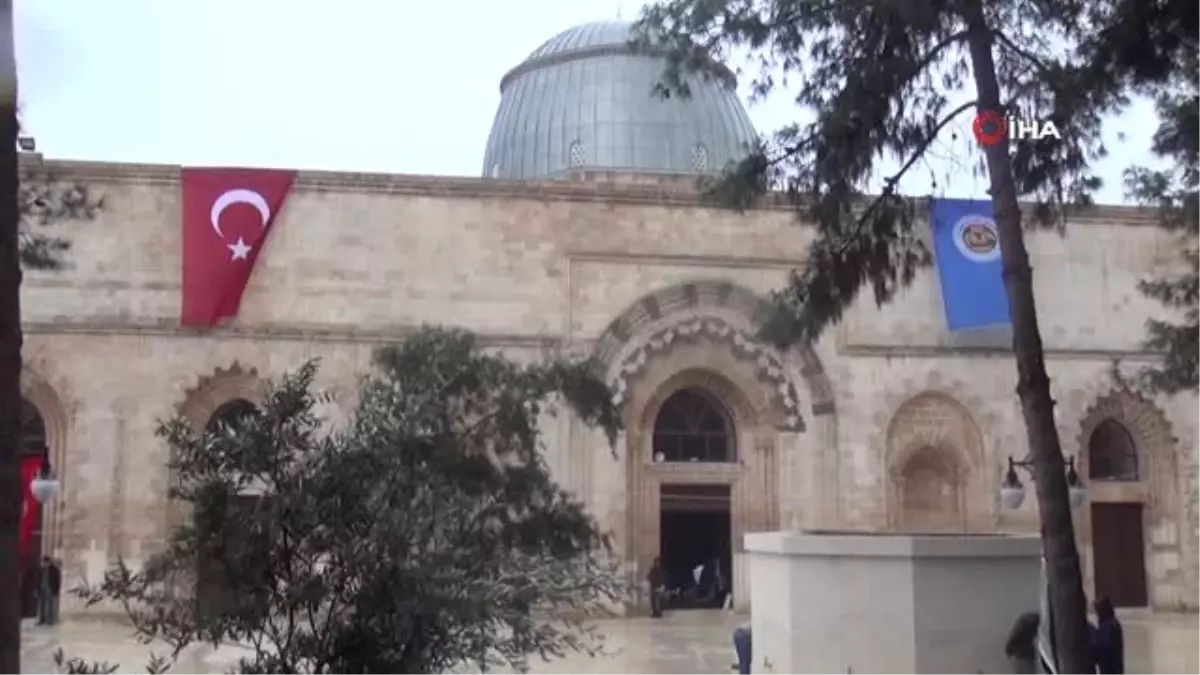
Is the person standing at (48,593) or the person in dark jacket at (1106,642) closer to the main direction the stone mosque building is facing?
the person in dark jacket

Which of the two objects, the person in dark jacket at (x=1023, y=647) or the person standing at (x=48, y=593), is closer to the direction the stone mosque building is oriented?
the person in dark jacket

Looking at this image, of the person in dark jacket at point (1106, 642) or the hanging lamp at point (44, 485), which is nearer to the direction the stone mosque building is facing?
the person in dark jacket

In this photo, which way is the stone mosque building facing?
toward the camera

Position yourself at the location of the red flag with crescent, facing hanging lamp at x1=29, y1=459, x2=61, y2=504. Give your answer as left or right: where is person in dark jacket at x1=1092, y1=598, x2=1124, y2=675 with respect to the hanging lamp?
left

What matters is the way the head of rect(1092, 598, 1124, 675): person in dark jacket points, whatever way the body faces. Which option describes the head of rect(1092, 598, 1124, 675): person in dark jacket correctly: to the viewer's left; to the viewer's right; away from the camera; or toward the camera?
away from the camera

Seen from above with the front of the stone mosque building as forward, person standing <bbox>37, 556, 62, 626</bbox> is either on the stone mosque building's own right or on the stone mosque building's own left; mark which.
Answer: on the stone mosque building's own right

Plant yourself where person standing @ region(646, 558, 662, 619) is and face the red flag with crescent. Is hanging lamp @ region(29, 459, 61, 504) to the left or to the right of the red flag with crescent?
left

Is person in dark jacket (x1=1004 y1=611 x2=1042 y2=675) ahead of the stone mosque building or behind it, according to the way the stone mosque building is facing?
ahead
